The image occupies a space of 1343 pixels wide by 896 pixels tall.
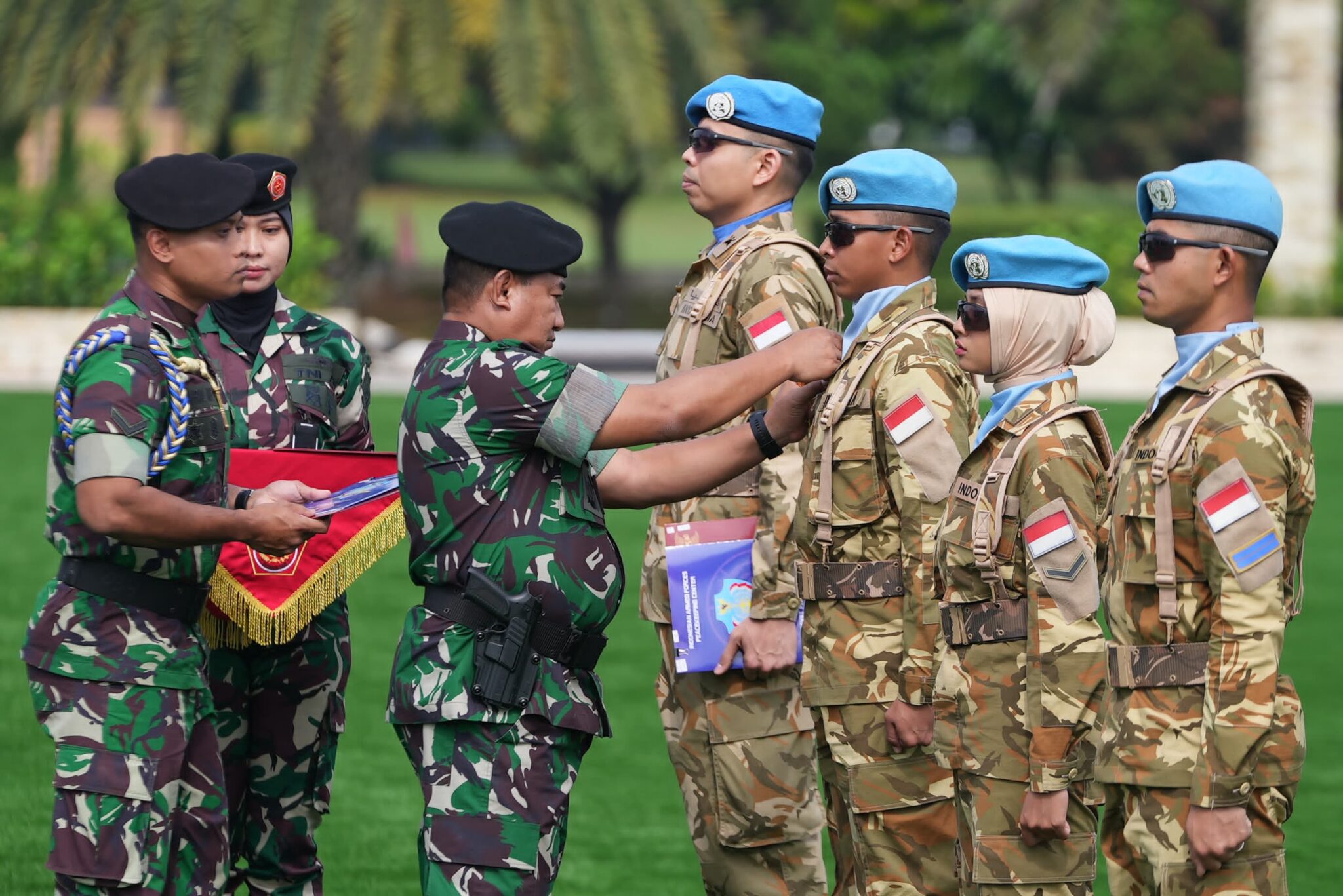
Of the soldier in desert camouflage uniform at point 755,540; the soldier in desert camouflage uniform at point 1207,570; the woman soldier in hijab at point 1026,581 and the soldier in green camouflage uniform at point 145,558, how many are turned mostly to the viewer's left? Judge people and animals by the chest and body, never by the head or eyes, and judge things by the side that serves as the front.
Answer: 3

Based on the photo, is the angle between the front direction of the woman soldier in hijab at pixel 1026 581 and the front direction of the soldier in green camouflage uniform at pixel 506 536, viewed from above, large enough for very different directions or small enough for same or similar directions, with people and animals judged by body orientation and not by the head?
very different directions

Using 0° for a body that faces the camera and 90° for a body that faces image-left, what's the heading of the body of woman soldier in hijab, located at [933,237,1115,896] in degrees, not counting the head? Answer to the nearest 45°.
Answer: approximately 90°

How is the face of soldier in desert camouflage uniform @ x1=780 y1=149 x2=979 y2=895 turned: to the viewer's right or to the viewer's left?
to the viewer's left

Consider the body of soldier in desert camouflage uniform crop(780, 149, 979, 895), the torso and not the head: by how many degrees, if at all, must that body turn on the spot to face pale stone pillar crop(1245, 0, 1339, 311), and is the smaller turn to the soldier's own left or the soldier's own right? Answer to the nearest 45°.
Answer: approximately 90° to the soldier's own right

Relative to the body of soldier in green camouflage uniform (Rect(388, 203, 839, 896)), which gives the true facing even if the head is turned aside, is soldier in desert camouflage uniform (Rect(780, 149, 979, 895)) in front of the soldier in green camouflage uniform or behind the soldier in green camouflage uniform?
in front

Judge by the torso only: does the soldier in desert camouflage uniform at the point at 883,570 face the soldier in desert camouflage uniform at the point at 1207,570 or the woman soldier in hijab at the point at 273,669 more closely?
the woman soldier in hijab

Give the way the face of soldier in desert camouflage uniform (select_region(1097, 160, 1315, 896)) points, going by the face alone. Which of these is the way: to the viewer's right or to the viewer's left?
to the viewer's left

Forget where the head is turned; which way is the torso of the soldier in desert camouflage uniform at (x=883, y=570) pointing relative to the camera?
to the viewer's left

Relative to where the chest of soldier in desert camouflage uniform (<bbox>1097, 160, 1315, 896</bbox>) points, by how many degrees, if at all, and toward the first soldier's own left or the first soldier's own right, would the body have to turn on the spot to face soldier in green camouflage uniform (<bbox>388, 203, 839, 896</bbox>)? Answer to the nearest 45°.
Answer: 0° — they already face them

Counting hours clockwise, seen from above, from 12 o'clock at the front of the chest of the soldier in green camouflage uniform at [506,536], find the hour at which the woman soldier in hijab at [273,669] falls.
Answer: The woman soldier in hijab is roughly at 8 o'clock from the soldier in green camouflage uniform.

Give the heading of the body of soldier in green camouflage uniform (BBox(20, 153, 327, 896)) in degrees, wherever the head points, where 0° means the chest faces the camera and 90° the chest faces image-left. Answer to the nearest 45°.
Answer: approximately 270°

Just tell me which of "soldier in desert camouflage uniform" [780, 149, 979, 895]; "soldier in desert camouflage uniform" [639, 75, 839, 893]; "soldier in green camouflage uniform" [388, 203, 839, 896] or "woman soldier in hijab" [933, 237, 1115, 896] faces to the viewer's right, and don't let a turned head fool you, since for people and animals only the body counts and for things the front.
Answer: the soldier in green camouflage uniform

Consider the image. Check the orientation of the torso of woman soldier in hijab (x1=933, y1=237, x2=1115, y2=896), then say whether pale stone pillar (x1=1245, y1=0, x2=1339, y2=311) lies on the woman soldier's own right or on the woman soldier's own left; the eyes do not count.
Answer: on the woman soldier's own right

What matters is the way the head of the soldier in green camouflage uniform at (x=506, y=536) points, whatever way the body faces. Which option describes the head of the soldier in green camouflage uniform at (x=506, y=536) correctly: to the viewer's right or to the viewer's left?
to the viewer's right
